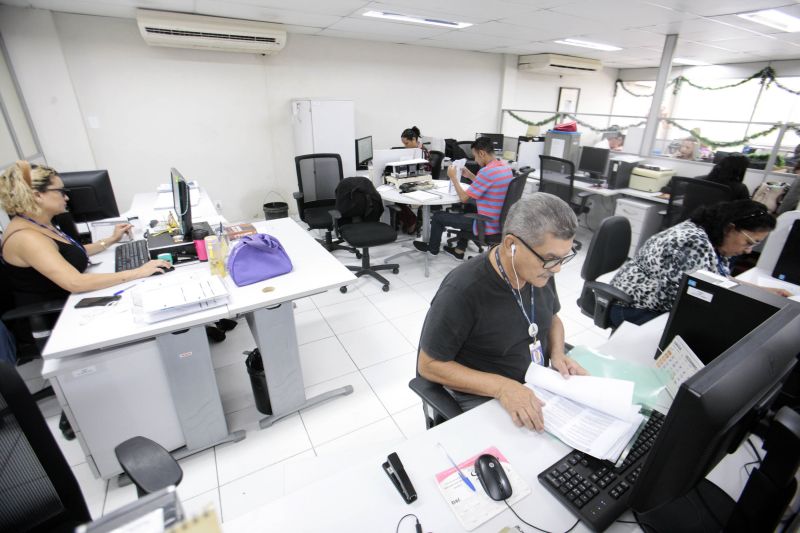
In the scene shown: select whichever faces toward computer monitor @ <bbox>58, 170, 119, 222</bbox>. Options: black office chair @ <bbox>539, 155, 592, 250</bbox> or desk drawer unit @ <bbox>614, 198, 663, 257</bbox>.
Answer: the desk drawer unit

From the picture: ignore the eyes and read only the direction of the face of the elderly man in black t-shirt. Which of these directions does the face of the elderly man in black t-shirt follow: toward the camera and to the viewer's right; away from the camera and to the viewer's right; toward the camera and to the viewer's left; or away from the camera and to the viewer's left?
toward the camera and to the viewer's right

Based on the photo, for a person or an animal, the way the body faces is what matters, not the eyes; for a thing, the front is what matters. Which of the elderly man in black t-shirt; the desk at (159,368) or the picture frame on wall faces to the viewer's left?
the desk

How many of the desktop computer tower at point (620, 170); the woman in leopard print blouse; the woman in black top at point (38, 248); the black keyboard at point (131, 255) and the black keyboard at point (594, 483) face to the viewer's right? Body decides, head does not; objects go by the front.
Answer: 2

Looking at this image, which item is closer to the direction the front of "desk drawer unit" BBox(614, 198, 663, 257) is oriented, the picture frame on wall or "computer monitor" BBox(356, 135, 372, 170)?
the computer monitor

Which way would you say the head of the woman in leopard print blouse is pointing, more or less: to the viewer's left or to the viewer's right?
to the viewer's right

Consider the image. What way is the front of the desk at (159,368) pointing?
to the viewer's left

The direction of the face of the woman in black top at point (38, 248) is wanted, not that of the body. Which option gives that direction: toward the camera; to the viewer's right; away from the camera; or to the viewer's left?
to the viewer's right

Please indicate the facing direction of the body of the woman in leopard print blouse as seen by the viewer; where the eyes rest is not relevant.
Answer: to the viewer's right

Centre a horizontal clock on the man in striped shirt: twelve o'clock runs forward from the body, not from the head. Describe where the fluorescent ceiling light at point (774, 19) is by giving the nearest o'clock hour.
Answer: The fluorescent ceiling light is roughly at 5 o'clock from the man in striped shirt.
